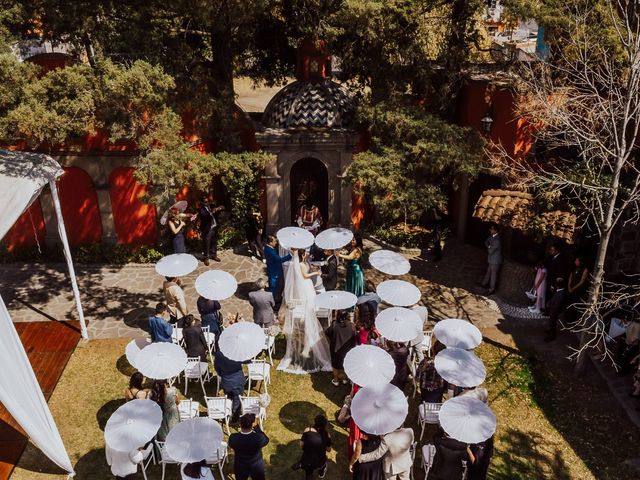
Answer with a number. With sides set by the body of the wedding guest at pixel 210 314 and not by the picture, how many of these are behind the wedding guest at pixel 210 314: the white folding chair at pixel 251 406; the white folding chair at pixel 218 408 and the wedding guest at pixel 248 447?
3

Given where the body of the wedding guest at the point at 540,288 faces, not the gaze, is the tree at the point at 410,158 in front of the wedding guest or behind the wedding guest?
in front

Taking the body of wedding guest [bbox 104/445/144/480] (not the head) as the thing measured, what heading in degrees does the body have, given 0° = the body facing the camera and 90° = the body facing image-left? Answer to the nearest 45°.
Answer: approximately 180°

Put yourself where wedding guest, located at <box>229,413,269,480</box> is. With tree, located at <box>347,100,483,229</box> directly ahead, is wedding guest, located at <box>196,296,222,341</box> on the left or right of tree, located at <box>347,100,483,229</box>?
left

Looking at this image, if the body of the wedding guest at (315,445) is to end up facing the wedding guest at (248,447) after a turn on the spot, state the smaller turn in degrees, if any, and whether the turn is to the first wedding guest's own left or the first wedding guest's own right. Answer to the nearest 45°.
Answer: approximately 90° to the first wedding guest's own left

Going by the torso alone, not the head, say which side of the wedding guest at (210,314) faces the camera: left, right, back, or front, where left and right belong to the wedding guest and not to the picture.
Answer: back

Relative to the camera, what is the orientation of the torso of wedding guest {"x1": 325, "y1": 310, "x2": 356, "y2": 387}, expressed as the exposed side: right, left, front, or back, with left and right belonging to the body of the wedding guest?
back

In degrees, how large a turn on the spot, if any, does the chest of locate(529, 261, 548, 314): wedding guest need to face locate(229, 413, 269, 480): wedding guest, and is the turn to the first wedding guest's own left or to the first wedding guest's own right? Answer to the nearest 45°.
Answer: approximately 45° to the first wedding guest's own left

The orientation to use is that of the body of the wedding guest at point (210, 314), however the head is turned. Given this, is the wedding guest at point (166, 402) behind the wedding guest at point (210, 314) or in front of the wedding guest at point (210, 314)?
behind

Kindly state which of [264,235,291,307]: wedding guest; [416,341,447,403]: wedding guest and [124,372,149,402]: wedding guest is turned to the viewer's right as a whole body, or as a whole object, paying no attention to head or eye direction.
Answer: [264,235,291,307]: wedding guest

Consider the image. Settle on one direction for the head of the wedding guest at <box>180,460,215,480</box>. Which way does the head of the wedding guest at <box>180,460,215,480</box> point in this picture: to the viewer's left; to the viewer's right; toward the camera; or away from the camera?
away from the camera

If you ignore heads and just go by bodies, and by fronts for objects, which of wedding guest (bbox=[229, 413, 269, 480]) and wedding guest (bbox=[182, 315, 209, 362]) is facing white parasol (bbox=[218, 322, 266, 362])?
wedding guest (bbox=[229, 413, 269, 480])

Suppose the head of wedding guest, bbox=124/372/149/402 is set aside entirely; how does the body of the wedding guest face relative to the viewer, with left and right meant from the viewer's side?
facing away from the viewer

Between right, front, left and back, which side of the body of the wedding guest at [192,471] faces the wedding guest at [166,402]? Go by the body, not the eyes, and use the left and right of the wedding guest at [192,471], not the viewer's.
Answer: front

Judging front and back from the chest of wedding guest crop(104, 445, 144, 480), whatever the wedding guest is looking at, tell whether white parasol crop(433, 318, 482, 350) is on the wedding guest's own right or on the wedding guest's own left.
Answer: on the wedding guest's own right

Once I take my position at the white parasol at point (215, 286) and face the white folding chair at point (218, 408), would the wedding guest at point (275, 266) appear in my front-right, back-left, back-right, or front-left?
back-left

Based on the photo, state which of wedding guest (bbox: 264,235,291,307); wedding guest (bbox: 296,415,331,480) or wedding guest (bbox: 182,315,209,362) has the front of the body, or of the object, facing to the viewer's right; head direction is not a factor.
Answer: wedding guest (bbox: 264,235,291,307)

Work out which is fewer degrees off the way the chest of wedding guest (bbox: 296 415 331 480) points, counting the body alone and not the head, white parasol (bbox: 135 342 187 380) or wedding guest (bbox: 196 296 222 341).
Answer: the wedding guest
